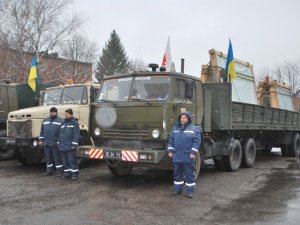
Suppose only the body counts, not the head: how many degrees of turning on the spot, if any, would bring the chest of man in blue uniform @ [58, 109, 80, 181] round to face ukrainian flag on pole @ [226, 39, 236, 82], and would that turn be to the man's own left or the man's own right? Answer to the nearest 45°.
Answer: approximately 135° to the man's own left

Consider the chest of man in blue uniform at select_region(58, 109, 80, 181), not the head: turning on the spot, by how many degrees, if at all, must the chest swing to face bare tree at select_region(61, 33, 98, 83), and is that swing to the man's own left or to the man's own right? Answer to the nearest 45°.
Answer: approximately 135° to the man's own right

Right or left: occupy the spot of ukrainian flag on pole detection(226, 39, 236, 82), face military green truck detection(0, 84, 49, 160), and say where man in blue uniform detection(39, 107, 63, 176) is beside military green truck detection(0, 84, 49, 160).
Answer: left

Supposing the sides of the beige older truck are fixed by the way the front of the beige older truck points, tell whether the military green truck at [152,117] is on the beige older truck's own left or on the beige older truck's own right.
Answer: on the beige older truck's own left

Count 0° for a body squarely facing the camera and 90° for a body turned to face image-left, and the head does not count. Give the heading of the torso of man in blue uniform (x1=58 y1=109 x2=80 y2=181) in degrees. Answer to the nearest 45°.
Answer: approximately 45°

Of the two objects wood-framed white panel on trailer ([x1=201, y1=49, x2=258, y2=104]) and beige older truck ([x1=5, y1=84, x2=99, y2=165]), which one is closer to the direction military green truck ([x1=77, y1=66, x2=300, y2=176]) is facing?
the beige older truck

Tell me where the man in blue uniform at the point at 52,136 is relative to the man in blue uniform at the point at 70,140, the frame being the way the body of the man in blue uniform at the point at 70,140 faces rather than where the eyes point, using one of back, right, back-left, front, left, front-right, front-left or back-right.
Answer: right

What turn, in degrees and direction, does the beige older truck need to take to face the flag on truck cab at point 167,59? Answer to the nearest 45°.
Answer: approximately 135° to its left

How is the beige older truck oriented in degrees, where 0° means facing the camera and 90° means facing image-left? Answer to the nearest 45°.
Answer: approximately 45°

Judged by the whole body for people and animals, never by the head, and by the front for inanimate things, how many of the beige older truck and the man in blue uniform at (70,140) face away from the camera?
0
